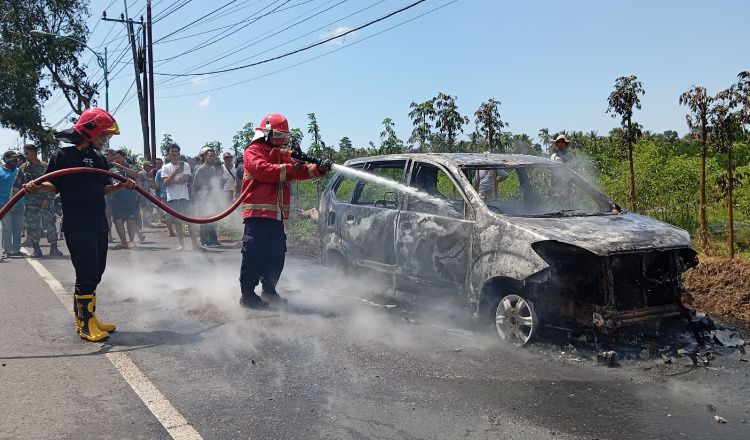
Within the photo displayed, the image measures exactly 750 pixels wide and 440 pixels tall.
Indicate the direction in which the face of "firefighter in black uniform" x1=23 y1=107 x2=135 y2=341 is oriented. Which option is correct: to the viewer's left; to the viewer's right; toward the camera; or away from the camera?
to the viewer's right

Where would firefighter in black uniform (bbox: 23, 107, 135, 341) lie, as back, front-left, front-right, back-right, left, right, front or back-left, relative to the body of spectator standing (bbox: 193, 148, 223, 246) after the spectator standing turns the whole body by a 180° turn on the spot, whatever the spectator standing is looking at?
back-left

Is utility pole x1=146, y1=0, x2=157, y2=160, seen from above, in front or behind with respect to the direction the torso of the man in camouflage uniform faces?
behind

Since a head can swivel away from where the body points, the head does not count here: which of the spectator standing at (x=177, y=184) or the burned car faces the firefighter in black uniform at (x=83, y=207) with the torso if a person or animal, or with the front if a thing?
the spectator standing

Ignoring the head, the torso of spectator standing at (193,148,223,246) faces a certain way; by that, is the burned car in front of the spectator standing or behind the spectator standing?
in front

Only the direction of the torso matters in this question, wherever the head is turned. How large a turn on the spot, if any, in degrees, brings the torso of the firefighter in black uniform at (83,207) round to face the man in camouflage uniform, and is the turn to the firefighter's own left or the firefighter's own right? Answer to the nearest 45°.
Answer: approximately 135° to the firefighter's own left

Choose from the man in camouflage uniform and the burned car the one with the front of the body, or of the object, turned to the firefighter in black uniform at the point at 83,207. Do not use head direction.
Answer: the man in camouflage uniform

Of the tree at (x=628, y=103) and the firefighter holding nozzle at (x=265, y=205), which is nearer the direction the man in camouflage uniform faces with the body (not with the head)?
the firefighter holding nozzle

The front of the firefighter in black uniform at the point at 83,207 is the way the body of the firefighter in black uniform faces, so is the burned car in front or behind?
in front

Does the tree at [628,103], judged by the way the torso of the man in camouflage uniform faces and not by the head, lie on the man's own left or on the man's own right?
on the man's own left

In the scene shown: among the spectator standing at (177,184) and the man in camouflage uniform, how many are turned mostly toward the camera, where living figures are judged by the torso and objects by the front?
2
